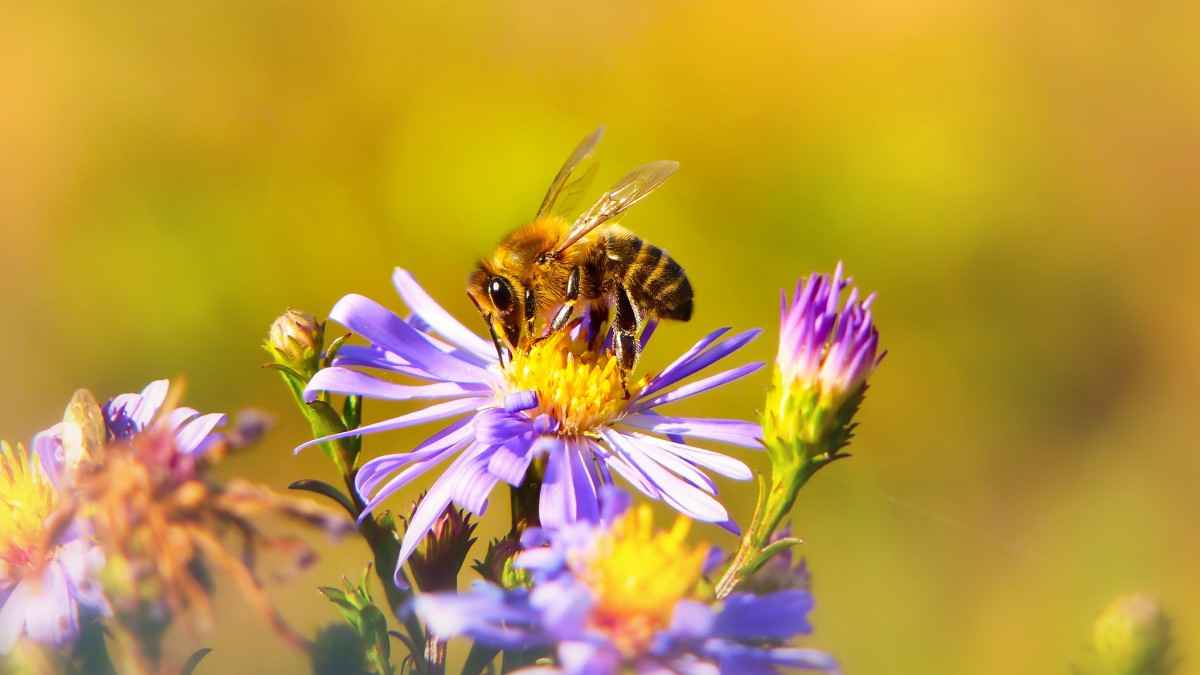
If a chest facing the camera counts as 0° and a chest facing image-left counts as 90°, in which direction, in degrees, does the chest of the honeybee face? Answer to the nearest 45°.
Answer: approximately 90°

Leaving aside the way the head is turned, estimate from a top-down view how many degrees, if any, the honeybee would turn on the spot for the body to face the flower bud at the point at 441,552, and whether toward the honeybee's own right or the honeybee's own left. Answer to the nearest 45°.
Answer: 0° — it already faces it

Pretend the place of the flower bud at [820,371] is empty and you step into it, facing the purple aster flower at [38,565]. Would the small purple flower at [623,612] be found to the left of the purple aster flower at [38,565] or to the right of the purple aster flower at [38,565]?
left

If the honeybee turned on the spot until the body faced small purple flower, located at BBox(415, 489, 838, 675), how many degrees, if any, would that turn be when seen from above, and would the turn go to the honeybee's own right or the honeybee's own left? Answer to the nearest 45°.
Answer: approximately 90° to the honeybee's own left

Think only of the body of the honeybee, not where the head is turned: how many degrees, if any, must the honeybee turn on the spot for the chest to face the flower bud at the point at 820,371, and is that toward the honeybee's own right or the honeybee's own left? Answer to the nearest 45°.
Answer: approximately 135° to the honeybee's own left

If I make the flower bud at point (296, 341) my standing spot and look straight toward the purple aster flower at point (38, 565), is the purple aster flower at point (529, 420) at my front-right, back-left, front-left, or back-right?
back-left

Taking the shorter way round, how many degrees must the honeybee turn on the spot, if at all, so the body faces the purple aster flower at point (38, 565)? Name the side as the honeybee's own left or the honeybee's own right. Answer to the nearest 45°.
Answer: approximately 45° to the honeybee's own left
